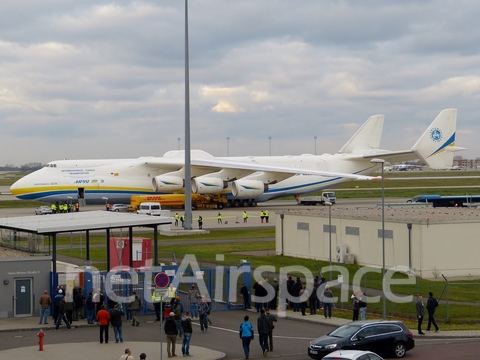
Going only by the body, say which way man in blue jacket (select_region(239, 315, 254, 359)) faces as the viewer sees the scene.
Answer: away from the camera

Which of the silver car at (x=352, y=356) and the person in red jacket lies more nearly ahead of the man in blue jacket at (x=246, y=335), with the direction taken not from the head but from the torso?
the person in red jacket

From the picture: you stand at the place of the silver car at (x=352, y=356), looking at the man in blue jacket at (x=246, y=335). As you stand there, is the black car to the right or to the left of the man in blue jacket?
right

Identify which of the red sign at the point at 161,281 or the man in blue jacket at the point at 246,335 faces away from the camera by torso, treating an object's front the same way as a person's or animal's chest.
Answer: the man in blue jacket

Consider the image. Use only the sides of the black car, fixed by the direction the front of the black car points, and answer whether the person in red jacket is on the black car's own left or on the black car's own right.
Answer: on the black car's own right

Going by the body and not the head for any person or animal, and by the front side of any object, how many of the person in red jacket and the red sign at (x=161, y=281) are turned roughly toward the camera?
1

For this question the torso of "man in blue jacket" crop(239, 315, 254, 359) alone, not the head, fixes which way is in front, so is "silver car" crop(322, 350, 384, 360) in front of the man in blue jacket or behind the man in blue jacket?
behind

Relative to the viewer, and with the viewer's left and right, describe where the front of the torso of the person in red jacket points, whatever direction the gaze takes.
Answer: facing away from the viewer

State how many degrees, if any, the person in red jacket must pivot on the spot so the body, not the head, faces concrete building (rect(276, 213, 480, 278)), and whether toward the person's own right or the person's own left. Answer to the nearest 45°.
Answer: approximately 45° to the person's own right

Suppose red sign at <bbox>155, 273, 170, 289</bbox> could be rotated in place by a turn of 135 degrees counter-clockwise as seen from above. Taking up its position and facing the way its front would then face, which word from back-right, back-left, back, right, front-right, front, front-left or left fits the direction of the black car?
front-right

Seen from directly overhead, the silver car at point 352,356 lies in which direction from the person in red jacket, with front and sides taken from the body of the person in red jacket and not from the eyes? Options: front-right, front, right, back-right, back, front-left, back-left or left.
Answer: back-right

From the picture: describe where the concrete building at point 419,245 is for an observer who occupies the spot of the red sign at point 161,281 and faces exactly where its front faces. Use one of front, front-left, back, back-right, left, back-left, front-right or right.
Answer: back-left

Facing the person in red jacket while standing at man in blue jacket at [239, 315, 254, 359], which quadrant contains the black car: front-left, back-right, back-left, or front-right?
back-right

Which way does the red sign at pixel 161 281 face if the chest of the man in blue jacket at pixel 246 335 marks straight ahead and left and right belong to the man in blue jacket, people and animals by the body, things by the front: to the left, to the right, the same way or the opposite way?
the opposite way

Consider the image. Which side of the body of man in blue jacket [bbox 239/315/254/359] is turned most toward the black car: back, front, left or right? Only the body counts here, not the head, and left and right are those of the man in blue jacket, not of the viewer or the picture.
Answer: right

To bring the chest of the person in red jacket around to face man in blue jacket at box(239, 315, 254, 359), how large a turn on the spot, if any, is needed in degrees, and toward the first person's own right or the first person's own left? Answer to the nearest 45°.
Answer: approximately 135° to the first person's own right
